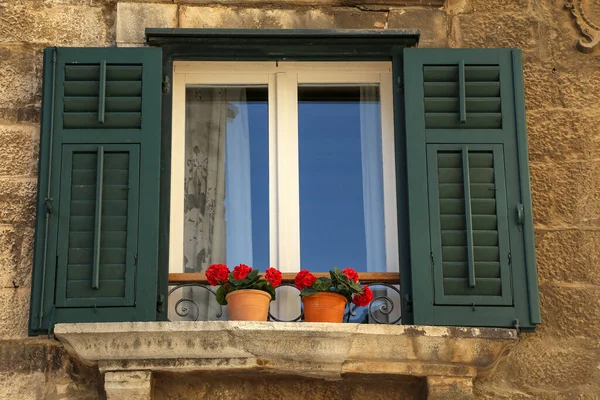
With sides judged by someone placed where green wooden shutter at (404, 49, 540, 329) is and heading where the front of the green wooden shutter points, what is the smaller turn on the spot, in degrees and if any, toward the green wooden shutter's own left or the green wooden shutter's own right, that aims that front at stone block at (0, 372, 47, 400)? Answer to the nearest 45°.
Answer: approximately 90° to the green wooden shutter's own right

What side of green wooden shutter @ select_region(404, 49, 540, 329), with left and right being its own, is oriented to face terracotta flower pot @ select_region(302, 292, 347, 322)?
right

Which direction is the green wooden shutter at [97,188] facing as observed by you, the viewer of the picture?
facing the viewer

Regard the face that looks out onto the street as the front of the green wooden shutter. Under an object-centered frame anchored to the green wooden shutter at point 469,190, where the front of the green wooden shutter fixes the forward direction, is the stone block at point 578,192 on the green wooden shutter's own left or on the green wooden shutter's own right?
on the green wooden shutter's own left

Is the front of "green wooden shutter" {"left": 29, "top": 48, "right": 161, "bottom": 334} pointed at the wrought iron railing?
no

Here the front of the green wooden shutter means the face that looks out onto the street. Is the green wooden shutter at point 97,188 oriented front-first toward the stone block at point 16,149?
no

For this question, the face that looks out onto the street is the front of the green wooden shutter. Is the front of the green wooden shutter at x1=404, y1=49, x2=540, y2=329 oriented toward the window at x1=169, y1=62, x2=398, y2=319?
no

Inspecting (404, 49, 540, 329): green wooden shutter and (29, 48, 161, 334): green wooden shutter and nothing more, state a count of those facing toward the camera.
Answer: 2

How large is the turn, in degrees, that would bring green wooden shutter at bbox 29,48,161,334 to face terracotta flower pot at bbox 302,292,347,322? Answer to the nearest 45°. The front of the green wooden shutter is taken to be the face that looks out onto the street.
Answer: approximately 90° to its left

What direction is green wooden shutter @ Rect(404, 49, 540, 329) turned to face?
toward the camera

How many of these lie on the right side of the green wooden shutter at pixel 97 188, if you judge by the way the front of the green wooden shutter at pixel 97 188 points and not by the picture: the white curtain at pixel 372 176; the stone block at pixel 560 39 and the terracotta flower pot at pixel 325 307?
0
